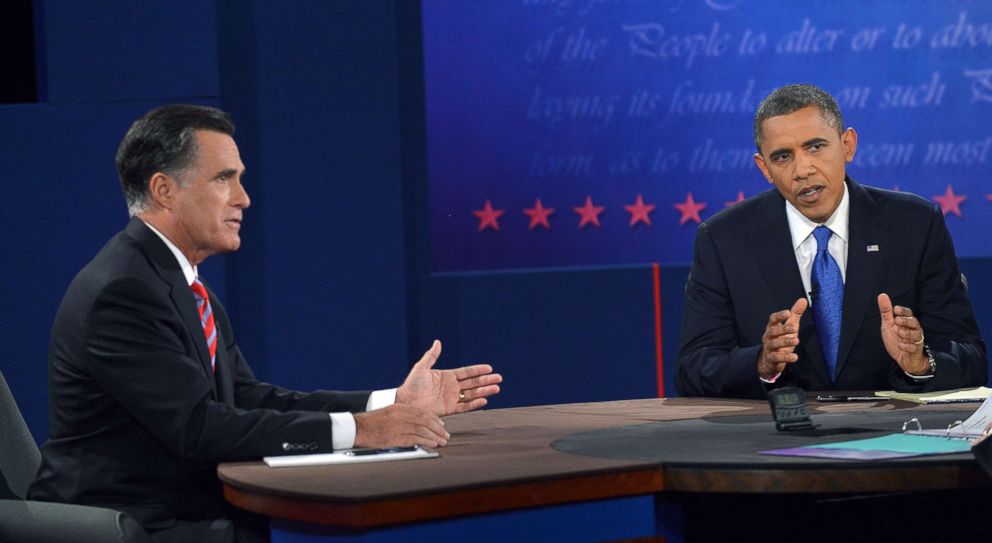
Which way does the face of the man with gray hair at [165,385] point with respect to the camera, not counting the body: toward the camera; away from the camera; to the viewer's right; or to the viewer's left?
to the viewer's right

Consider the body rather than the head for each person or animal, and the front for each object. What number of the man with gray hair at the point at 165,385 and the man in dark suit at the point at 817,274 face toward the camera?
1

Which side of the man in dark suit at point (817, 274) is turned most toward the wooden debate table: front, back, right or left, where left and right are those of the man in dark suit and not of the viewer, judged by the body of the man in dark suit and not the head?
front

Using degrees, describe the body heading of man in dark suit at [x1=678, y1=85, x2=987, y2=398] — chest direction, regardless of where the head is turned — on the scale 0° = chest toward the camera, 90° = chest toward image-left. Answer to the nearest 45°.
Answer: approximately 0°

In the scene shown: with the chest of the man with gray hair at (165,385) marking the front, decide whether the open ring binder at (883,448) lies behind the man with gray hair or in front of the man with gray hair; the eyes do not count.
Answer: in front

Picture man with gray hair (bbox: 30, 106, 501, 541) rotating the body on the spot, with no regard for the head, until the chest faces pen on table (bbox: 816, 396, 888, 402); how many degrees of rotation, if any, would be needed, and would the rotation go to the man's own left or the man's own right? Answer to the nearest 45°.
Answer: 0° — they already face it

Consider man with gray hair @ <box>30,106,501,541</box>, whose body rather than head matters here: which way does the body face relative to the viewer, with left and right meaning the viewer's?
facing to the right of the viewer

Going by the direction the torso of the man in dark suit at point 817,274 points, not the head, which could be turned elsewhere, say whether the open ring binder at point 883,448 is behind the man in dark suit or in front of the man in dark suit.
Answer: in front
